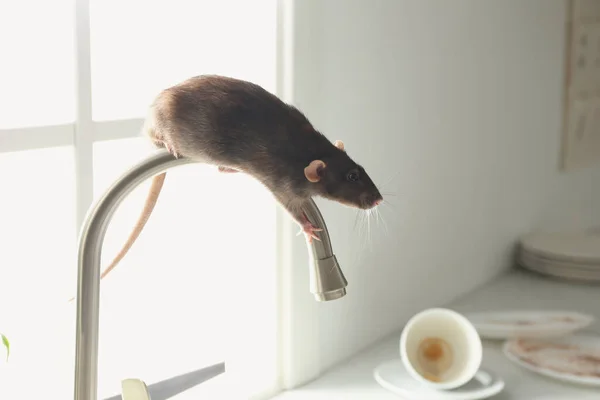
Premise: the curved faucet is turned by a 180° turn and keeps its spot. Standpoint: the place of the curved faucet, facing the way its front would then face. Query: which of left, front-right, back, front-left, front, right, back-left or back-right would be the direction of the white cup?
back-right

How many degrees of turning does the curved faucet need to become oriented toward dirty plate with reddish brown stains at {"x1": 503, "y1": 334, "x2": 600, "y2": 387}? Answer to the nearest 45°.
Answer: approximately 45° to its left

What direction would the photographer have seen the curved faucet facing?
facing to the right of the viewer
